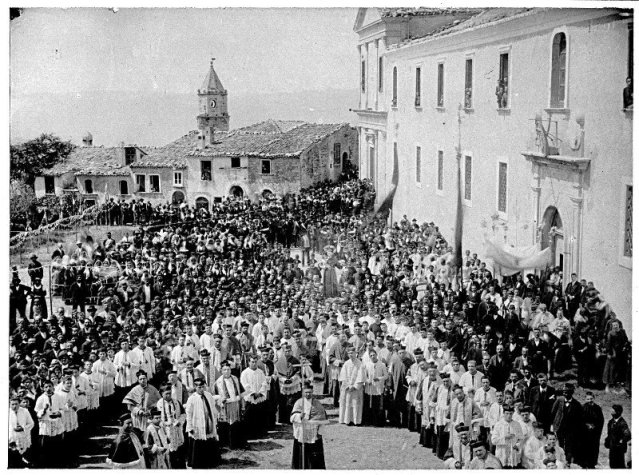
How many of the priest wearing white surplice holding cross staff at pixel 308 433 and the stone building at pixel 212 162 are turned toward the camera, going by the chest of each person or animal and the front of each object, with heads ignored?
2

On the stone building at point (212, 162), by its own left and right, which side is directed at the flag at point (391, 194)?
left

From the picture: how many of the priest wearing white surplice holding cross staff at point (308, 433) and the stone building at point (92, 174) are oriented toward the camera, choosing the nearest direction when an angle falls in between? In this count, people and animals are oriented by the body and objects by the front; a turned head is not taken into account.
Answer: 2

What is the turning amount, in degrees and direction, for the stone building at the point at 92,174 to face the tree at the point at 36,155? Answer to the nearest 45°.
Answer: approximately 90° to its right

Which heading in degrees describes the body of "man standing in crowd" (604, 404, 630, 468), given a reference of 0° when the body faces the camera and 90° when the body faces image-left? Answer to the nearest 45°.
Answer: approximately 45°

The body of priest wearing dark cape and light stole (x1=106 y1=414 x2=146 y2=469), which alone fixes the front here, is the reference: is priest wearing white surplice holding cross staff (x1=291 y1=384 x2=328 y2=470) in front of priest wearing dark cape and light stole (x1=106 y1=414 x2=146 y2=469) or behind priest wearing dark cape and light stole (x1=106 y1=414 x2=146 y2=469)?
in front

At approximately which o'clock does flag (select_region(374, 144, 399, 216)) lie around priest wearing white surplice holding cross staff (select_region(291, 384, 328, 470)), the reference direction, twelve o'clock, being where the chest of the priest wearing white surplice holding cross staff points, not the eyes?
The flag is roughly at 7 o'clock from the priest wearing white surplice holding cross staff.

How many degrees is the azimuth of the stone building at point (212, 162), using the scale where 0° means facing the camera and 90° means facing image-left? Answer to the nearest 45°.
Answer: approximately 0°

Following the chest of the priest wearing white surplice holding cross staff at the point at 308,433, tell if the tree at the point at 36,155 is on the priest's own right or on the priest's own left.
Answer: on the priest's own right

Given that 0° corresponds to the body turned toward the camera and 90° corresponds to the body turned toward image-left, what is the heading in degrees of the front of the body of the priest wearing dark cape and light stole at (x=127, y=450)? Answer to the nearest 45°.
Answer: approximately 315°
